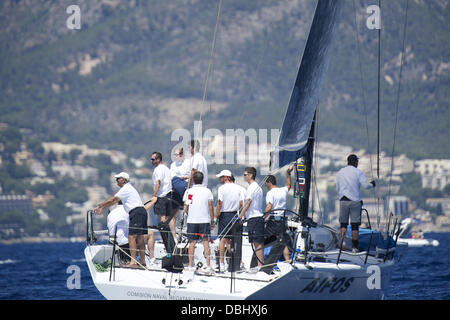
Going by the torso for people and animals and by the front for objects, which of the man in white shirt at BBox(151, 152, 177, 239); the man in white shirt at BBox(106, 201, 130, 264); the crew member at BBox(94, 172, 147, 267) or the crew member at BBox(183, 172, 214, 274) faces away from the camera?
the crew member at BBox(183, 172, 214, 274)

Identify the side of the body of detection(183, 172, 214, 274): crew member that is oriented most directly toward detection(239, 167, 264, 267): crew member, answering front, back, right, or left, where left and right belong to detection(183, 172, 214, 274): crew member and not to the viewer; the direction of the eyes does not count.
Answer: right

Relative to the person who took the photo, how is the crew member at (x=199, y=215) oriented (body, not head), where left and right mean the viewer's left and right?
facing away from the viewer

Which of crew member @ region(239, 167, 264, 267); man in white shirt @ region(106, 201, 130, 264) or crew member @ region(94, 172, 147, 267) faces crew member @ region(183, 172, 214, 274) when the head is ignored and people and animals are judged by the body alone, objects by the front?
crew member @ region(239, 167, 264, 267)

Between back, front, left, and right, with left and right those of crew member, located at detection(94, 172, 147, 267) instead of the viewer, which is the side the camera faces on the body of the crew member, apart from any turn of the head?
left

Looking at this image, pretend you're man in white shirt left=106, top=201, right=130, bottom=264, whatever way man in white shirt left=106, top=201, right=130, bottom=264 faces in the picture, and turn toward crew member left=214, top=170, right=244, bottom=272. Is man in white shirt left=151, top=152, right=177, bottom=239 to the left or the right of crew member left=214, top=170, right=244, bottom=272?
left

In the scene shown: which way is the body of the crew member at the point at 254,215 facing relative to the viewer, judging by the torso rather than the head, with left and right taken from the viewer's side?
facing to the left of the viewer

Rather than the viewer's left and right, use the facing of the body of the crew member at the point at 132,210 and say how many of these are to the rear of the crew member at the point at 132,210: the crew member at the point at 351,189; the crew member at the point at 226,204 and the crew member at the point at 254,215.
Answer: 3

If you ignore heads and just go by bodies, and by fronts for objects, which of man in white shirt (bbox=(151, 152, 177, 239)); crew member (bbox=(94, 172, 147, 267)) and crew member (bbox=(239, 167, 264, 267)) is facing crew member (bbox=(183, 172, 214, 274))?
crew member (bbox=(239, 167, 264, 267))

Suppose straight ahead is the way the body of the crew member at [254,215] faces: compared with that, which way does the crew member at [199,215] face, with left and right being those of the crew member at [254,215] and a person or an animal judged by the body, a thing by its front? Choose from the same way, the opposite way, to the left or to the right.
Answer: to the right

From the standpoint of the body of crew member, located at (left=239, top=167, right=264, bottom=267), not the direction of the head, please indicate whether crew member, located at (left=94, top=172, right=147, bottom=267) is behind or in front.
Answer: in front

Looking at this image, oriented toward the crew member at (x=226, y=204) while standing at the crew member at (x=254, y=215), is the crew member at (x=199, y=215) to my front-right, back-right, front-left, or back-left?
front-left
